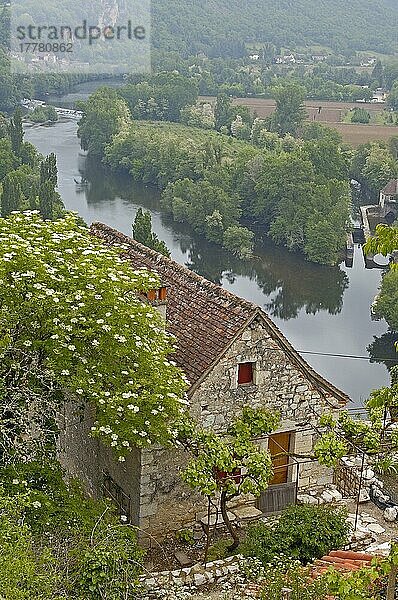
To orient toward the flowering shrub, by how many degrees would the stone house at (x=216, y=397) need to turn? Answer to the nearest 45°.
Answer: approximately 90° to its right

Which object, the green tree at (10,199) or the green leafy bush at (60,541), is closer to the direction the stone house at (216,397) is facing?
the green leafy bush

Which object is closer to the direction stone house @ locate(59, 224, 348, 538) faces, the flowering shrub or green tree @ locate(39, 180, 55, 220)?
the flowering shrub

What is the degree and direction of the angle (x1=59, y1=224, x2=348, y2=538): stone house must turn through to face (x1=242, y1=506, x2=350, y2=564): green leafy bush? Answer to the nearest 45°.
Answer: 0° — it already faces it

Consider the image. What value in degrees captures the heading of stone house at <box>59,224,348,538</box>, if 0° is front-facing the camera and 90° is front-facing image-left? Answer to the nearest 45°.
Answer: approximately 315°
